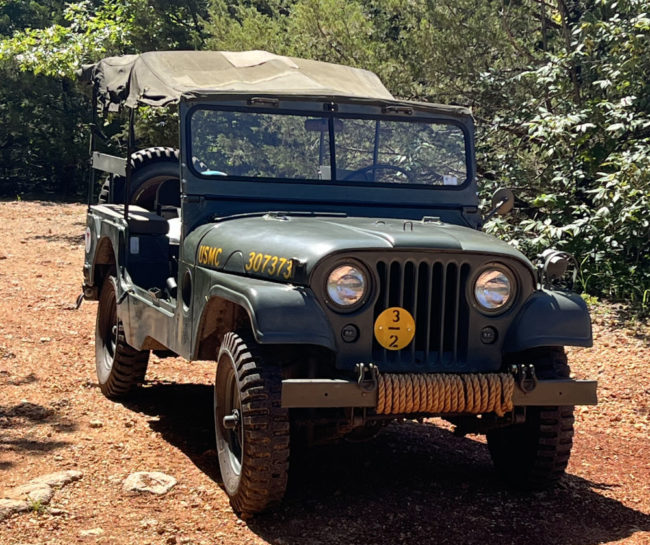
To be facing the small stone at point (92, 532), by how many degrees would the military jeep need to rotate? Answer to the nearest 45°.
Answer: approximately 90° to its right

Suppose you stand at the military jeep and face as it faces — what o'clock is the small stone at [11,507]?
The small stone is roughly at 4 o'clock from the military jeep.

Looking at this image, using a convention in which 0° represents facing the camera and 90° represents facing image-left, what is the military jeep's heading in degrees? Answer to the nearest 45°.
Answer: approximately 315°

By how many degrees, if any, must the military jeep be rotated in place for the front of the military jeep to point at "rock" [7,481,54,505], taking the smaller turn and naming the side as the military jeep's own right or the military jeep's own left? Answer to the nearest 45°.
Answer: approximately 135° to the military jeep's own right
